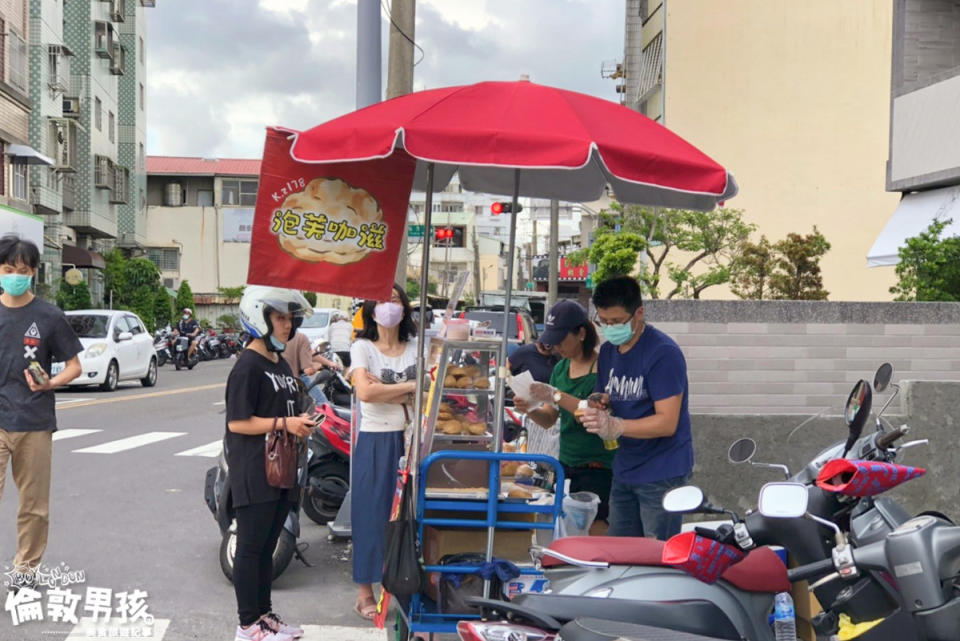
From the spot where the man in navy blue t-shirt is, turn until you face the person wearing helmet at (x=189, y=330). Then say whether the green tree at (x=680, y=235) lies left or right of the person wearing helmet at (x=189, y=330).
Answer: right

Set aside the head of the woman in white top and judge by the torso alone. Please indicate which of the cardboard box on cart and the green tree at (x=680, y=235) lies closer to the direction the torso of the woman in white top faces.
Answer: the cardboard box on cart

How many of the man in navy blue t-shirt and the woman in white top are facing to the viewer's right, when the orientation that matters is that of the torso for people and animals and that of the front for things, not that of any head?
0

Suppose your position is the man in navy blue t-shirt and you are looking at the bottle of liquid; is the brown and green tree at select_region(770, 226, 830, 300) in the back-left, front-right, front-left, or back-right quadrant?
back-left

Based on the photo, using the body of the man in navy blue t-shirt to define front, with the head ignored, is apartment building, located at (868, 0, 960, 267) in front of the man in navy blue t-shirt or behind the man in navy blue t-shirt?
behind

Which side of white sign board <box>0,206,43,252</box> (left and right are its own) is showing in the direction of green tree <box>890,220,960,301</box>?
front

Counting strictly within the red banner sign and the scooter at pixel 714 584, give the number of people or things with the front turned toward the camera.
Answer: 1

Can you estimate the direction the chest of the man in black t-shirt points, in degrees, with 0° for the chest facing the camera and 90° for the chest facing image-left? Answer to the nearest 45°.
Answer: approximately 0°

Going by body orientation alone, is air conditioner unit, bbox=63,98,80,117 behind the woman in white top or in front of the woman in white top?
behind

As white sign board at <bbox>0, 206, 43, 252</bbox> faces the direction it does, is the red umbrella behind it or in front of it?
in front

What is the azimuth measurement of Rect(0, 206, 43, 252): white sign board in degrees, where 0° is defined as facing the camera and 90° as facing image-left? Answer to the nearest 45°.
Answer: approximately 315°

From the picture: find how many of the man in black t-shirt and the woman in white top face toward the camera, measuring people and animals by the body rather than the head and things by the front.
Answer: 2

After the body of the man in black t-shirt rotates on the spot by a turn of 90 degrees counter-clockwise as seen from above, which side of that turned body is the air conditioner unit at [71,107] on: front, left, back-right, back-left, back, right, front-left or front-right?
left
